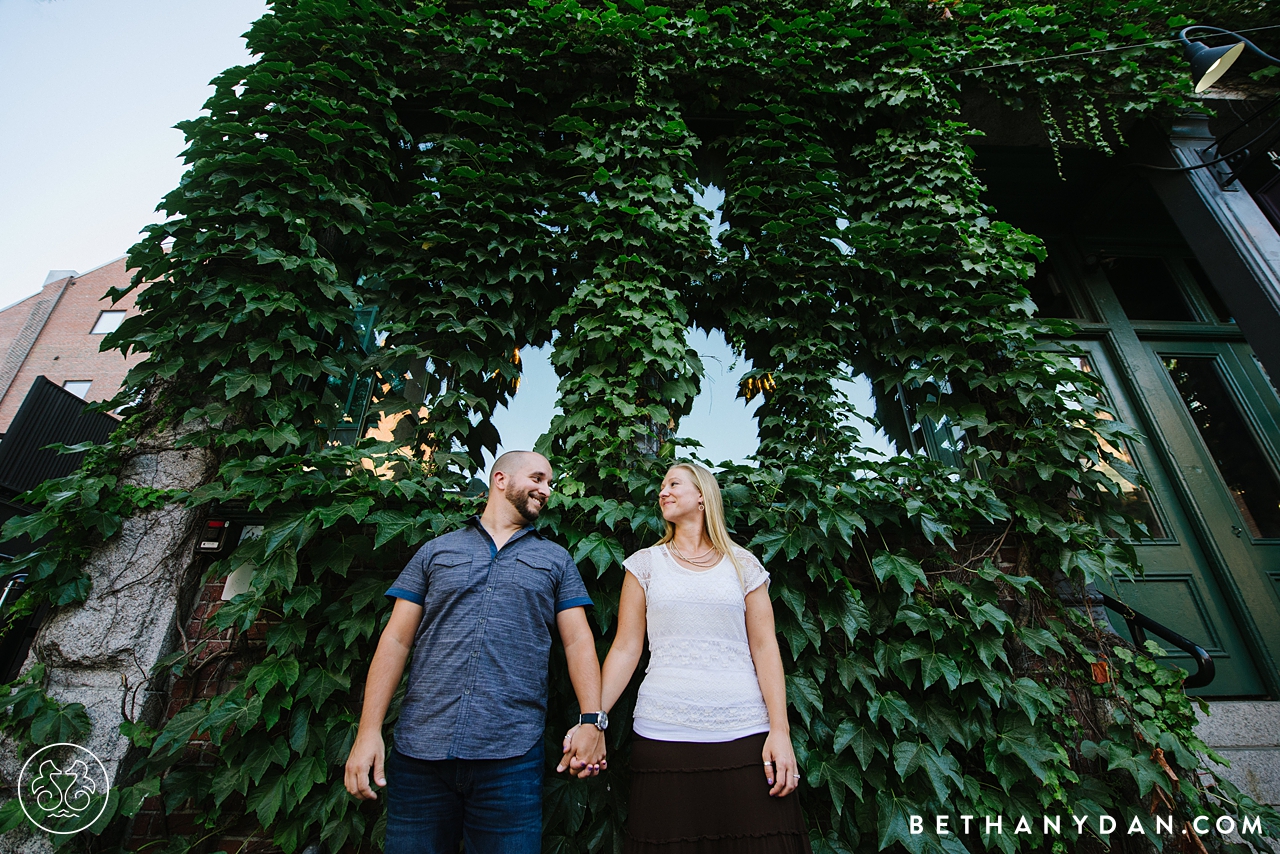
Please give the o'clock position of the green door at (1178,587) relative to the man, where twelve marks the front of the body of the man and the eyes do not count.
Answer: The green door is roughly at 9 o'clock from the man.

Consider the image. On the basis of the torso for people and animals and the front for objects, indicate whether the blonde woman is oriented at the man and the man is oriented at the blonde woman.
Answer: no

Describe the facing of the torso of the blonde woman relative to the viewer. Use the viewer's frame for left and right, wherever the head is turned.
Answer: facing the viewer

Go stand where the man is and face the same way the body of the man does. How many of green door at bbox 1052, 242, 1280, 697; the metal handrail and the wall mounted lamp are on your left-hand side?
3

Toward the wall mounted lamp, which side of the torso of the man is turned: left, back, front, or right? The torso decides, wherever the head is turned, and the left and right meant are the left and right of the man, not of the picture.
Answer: left

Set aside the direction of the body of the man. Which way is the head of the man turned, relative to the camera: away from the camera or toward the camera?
toward the camera

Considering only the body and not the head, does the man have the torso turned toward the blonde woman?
no

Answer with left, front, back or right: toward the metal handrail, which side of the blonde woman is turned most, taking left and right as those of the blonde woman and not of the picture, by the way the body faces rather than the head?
left

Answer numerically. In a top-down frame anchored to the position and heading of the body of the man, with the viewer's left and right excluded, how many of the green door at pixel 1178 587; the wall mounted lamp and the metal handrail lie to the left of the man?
3

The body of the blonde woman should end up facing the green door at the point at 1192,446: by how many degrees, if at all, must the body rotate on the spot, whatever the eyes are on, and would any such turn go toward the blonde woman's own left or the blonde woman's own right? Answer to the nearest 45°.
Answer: approximately 135° to the blonde woman's own left

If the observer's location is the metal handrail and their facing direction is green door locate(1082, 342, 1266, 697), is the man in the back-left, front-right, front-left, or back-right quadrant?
back-left

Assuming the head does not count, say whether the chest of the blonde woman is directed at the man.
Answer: no

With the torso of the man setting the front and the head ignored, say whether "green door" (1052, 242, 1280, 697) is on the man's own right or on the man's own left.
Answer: on the man's own left

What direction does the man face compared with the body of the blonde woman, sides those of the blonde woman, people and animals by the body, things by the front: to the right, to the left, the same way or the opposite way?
the same way

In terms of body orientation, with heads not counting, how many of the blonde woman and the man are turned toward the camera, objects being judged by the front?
2

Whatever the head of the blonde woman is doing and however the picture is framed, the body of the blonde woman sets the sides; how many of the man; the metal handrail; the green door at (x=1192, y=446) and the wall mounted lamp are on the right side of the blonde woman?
1

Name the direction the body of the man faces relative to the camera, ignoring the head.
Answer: toward the camera
